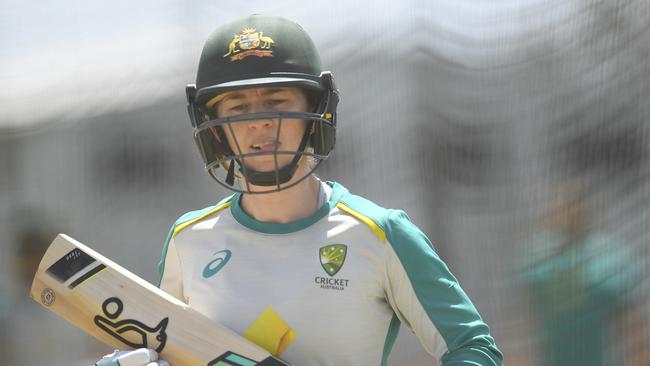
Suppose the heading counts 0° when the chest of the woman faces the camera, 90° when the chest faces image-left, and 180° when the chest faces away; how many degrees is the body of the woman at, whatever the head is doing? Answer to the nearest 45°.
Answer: approximately 0°

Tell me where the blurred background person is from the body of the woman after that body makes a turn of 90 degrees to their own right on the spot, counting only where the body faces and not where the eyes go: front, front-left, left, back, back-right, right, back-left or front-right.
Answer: back-right
